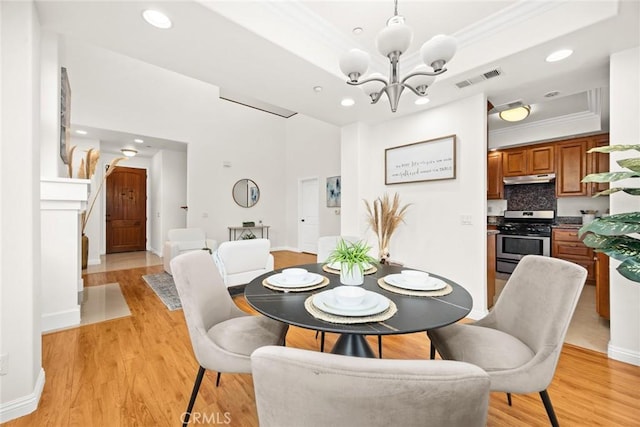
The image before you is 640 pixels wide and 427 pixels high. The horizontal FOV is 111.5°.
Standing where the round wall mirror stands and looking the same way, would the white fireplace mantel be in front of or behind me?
in front

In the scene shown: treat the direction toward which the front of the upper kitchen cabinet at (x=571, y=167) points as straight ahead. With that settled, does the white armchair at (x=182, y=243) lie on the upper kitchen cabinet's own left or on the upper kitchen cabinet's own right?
on the upper kitchen cabinet's own right

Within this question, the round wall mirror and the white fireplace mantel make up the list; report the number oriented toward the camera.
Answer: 1

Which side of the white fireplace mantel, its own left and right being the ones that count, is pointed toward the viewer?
right

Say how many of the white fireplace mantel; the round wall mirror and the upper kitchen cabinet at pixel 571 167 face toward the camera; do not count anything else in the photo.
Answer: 2

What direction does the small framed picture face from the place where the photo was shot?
facing the viewer and to the left of the viewer

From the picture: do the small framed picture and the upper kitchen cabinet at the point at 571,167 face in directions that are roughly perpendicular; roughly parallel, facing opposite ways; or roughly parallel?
roughly parallel

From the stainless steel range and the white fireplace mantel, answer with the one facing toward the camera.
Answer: the stainless steel range

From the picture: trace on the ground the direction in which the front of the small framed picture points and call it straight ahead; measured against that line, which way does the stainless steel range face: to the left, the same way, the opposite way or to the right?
the same way

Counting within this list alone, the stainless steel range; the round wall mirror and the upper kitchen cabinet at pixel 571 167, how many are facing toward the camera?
3

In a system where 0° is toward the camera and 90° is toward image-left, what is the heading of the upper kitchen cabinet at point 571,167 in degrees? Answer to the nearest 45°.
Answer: approximately 0°

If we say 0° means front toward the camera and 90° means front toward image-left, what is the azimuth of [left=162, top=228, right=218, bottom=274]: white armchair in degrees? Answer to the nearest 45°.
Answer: approximately 315°

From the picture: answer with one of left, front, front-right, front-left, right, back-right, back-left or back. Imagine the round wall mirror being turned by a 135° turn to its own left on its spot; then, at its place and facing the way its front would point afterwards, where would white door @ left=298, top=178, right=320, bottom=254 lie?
front-right

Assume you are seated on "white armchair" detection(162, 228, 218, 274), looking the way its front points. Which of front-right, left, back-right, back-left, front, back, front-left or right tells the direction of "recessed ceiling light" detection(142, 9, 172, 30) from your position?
front-right

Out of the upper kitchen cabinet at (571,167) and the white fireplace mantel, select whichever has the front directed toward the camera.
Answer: the upper kitchen cabinet

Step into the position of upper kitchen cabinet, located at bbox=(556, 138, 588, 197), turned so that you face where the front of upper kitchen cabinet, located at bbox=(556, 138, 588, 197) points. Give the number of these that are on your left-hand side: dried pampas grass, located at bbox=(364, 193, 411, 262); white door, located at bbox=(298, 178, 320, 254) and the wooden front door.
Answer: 0

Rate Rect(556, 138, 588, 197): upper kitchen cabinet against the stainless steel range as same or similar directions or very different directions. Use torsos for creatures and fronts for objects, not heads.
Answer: same or similar directions

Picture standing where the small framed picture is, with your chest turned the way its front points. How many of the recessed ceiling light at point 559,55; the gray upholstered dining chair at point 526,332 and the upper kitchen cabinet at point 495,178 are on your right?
0

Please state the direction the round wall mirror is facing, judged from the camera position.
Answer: facing the viewer

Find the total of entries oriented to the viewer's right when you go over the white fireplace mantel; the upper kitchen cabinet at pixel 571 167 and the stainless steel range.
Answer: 1
